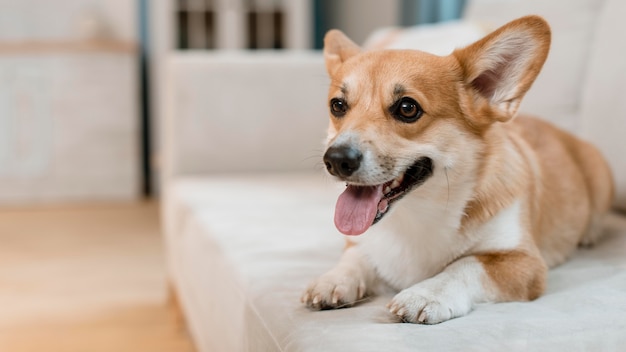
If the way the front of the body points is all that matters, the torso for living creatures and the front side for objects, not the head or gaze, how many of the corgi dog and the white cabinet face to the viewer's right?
0

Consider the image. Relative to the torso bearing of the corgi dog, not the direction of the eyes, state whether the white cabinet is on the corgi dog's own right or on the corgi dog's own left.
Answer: on the corgi dog's own right

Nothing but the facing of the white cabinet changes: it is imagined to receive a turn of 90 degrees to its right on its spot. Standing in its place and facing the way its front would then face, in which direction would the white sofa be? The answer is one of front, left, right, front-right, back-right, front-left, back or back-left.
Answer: left

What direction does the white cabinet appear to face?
toward the camera

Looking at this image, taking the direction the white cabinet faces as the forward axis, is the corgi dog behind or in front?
in front
